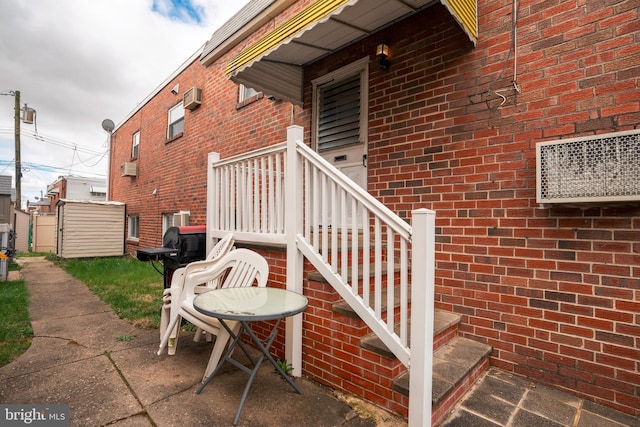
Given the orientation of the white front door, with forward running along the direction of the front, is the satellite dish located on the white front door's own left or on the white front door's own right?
on the white front door's own right

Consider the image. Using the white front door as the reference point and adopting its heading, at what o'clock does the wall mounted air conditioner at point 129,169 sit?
The wall mounted air conditioner is roughly at 3 o'clock from the white front door.

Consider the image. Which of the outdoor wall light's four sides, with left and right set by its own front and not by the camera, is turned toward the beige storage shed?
right

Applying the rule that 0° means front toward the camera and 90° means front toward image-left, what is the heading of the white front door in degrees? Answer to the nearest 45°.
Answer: approximately 45°

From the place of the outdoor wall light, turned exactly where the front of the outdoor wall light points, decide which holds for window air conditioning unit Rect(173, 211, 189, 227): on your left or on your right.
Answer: on your right

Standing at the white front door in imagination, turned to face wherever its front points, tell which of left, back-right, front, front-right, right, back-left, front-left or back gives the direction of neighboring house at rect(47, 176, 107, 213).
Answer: right

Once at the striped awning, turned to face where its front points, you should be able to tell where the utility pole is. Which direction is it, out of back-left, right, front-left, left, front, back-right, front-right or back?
right

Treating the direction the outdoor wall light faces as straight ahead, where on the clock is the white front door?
The white front door is roughly at 3 o'clock from the outdoor wall light.

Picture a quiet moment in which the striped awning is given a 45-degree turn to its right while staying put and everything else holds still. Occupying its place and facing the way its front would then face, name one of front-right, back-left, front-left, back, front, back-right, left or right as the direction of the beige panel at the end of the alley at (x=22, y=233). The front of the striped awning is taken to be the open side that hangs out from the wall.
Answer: front-right
